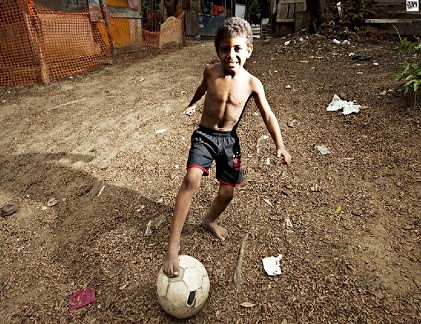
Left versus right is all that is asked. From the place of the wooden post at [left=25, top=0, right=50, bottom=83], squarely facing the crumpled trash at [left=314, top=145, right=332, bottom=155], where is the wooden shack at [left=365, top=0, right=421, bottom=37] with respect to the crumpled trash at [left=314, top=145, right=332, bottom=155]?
left

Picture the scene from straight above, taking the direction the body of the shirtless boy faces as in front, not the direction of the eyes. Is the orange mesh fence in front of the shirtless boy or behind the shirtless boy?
behind

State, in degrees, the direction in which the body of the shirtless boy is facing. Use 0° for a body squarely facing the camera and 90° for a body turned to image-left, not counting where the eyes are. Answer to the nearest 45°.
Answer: approximately 0°

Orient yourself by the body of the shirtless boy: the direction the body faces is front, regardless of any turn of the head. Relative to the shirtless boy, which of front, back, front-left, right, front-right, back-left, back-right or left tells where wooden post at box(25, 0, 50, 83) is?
back-right

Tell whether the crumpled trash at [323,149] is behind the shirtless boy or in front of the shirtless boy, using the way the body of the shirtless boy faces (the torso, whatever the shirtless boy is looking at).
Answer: behind
